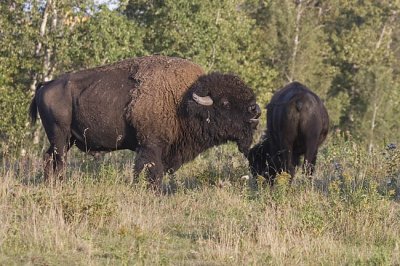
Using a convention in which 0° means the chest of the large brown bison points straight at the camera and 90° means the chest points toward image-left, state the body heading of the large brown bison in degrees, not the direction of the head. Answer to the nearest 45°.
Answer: approximately 270°

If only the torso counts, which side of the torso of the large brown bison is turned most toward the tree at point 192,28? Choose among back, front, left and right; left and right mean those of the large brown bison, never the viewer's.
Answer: left

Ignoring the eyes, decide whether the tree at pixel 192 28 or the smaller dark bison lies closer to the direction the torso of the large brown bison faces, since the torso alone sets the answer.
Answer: the smaller dark bison

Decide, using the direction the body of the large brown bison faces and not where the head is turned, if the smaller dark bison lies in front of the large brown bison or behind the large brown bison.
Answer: in front
